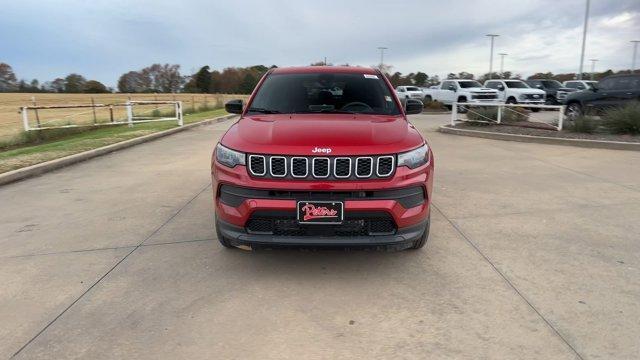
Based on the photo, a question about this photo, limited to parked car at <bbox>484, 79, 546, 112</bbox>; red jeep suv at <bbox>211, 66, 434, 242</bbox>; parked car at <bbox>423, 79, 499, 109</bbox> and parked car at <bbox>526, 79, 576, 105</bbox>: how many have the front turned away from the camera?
0

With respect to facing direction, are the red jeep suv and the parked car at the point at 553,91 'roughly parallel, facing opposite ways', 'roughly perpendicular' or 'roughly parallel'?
roughly parallel

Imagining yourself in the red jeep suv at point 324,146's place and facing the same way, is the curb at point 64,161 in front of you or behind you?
behind

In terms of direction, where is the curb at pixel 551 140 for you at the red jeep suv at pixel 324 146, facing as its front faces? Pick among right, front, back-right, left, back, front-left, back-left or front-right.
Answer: back-left

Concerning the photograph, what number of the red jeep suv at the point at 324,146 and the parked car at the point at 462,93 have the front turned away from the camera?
0

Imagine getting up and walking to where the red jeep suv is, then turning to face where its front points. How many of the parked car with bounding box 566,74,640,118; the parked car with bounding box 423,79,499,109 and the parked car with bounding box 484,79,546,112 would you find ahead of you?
0

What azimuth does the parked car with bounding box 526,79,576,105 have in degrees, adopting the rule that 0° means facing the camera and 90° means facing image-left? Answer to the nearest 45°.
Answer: approximately 315°

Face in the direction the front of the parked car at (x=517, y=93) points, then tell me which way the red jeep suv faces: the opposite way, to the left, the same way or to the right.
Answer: the same way

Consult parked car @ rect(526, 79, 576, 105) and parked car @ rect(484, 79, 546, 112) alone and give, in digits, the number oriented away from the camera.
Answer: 0

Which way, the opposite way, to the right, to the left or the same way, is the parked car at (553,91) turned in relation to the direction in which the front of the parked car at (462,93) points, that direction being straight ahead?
the same way

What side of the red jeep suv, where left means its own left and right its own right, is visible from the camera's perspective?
front

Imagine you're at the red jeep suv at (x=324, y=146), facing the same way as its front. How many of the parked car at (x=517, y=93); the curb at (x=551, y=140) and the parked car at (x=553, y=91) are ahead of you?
0

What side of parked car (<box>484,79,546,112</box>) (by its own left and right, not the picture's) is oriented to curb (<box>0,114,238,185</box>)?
right

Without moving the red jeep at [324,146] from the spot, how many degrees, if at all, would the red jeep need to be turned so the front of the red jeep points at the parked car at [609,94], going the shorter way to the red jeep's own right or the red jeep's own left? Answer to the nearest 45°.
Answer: approximately 135° to the red jeep's own left

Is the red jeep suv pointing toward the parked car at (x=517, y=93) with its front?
no

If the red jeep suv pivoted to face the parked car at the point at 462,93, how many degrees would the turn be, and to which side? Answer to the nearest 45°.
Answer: approximately 180°

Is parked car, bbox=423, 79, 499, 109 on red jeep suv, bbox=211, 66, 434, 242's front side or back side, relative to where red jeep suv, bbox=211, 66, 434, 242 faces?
on the back side

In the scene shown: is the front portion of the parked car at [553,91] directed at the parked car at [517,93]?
no

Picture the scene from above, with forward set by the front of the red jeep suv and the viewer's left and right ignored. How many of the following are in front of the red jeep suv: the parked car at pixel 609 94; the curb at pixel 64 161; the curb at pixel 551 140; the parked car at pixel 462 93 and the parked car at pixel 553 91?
0
